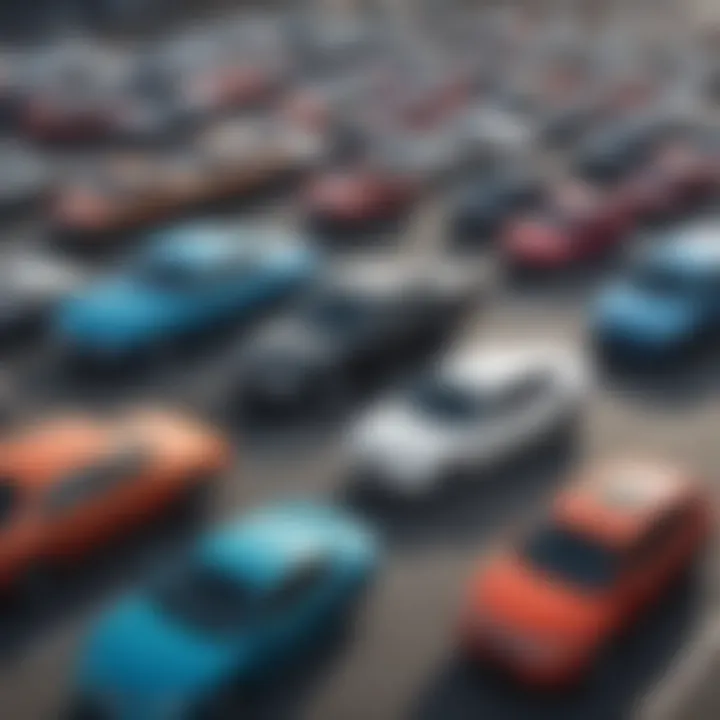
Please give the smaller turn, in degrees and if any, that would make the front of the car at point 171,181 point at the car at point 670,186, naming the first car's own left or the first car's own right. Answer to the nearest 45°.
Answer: approximately 135° to the first car's own left

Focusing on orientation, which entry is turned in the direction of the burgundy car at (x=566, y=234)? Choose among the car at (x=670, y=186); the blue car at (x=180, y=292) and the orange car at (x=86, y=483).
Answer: the car

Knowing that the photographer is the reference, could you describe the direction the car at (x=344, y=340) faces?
facing the viewer and to the left of the viewer

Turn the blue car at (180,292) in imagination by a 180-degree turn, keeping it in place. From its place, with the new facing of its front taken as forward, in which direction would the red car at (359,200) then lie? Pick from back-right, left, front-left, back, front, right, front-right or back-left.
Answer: front

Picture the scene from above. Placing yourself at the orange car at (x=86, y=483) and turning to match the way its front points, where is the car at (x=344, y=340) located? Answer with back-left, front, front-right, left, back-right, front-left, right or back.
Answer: back

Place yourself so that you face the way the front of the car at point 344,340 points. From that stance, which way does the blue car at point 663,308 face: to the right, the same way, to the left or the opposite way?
the same way

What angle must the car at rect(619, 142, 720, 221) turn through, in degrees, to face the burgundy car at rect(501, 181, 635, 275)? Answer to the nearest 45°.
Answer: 0° — it already faces it

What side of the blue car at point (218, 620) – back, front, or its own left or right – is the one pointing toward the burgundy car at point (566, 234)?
back

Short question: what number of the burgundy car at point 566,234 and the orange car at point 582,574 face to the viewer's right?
0

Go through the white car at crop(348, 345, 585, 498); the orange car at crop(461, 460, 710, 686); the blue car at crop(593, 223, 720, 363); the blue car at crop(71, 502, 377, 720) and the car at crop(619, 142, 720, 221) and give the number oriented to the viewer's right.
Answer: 0

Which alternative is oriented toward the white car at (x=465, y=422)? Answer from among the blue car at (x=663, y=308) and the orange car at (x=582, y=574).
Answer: the blue car

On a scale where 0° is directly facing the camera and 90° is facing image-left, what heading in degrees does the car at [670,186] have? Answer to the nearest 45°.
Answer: approximately 45°

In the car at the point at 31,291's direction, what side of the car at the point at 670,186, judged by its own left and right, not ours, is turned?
front

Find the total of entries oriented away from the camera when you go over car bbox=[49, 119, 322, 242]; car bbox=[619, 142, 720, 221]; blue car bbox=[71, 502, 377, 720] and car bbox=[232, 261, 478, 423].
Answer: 0

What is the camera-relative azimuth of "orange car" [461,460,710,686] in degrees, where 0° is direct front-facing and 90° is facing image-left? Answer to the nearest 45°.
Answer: approximately 45°

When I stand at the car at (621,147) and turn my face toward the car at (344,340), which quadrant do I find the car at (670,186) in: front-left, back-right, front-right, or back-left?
front-left

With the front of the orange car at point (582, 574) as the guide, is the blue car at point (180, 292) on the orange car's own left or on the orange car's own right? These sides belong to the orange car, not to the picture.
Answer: on the orange car's own right

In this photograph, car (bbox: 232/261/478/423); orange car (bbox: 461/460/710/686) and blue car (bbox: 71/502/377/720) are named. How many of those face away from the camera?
0

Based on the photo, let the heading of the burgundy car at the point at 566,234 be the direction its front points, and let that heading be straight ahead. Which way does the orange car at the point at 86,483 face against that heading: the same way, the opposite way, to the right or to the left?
the same way

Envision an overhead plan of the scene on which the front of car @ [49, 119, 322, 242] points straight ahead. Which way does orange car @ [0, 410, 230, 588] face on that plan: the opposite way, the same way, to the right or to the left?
the same way
